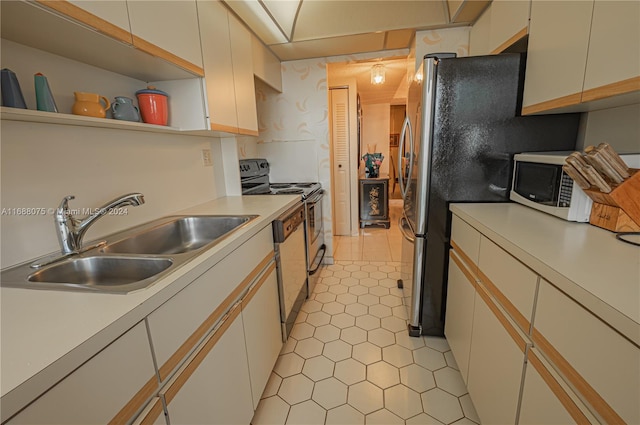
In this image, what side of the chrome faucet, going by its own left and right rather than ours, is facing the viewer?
right

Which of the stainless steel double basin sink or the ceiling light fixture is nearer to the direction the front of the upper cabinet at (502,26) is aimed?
the stainless steel double basin sink

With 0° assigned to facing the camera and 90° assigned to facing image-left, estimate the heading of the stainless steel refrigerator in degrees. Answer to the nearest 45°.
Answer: approximately 90°

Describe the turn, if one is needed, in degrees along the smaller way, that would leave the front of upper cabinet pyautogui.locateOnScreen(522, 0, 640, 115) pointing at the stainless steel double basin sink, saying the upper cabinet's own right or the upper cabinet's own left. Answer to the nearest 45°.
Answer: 0° — it already faces it

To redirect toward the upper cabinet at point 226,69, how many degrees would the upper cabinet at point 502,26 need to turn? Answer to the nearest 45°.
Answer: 0° — it already faces it

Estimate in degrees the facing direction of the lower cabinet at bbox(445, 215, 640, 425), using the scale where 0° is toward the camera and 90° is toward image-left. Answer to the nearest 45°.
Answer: approximately 45°

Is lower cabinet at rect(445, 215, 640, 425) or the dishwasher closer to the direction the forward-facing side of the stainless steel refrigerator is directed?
the dishwasher

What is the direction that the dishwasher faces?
to the viewer's right

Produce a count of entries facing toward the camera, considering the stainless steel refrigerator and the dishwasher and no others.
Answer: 0
